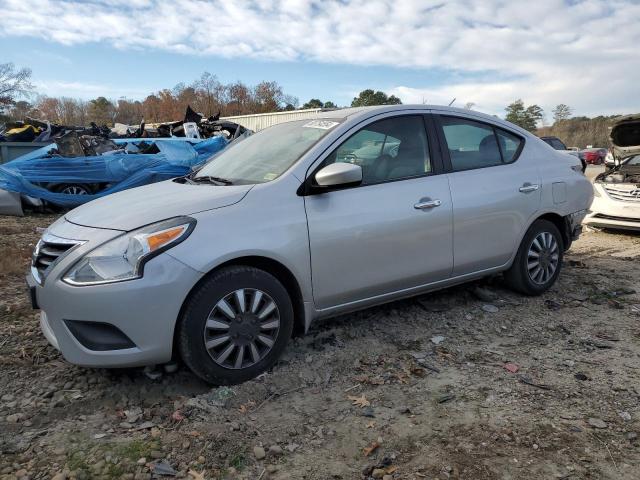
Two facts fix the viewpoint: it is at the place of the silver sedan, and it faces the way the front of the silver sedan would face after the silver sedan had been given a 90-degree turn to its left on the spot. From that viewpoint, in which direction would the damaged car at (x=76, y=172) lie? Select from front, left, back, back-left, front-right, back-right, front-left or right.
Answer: back

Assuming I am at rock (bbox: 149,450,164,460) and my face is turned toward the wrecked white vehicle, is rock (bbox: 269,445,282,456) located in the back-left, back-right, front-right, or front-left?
front-right

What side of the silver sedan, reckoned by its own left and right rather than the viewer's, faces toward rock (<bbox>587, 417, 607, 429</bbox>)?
left

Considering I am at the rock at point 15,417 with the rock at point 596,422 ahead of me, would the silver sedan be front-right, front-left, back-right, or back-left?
front-left

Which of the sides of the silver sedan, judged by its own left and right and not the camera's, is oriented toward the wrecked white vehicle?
back

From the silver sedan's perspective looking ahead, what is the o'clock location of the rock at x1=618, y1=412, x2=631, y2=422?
The rock is roughly at 8 o'clock from the silver sedan.

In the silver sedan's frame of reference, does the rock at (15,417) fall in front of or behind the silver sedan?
in front

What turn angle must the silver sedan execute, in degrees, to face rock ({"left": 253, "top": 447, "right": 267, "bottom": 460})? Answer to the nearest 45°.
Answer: approximately 45° to its left
